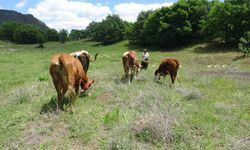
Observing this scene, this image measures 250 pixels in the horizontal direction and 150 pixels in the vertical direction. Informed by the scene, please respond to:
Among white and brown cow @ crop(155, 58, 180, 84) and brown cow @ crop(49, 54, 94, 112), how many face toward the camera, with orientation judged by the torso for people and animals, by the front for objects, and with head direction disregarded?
0

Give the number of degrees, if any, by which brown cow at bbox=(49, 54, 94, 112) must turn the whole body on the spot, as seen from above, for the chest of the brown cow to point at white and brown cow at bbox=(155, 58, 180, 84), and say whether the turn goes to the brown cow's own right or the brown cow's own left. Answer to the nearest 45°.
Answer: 0° — it already faces it

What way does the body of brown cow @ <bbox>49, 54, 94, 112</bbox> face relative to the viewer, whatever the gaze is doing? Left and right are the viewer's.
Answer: facing away from the viewer and to the right of the viewer

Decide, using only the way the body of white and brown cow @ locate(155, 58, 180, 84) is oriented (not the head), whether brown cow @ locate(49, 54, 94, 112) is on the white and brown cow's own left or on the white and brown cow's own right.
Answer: on the white and brown cow's own left

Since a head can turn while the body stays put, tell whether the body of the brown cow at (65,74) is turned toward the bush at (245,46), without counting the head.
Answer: yes

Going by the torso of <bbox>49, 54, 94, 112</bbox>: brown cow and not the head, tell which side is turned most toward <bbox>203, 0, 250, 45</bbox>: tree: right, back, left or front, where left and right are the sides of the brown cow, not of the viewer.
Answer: front

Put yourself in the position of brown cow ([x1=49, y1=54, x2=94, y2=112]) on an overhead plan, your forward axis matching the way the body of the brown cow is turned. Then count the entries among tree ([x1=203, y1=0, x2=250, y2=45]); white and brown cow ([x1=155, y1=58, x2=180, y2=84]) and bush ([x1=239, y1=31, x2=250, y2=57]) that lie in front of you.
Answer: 3
